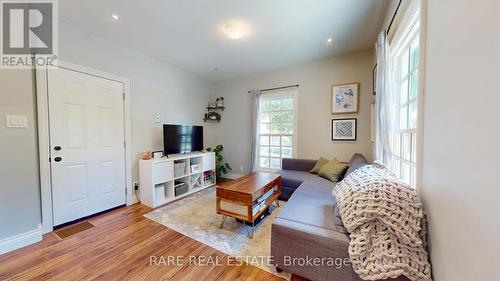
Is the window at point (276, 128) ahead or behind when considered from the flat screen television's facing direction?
ahead

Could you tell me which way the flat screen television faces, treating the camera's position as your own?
facing the viewer and to the right of the viewer

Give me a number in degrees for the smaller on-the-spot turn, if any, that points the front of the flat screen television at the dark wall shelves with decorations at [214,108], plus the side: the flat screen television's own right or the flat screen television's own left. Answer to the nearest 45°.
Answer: approximately 90° to the flat screen television's own left

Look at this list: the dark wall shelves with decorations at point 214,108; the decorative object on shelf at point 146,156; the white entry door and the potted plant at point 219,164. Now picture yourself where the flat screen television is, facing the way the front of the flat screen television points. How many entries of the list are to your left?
2

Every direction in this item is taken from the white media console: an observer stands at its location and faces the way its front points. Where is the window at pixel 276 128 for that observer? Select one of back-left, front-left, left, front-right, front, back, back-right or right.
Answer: front-left

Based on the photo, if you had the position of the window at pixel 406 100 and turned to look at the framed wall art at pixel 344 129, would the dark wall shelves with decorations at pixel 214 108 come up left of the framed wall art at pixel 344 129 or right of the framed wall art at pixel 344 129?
left

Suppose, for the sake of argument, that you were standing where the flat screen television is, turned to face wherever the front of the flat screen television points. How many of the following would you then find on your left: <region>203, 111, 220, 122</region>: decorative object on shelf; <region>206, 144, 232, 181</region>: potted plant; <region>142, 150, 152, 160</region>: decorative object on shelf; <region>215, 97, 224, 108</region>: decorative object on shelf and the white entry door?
3
